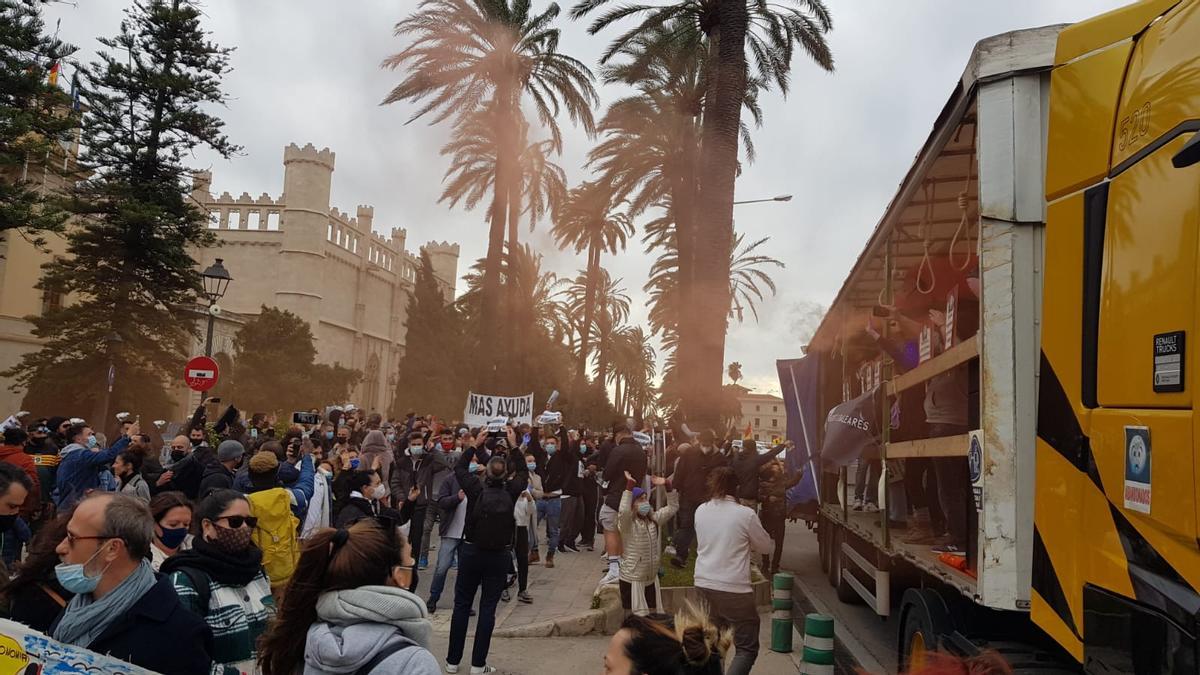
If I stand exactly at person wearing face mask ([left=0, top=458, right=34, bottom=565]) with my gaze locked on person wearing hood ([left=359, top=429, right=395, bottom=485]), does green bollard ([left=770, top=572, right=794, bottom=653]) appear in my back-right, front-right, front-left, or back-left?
front-right

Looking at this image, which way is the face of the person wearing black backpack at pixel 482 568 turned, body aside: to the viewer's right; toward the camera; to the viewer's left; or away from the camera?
away from the camera

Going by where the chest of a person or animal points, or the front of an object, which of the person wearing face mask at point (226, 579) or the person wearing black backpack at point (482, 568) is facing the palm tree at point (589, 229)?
the person wearing black backpack at point (482, 568)

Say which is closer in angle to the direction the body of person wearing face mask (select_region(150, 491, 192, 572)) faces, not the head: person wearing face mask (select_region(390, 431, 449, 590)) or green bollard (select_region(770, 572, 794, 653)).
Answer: the green bollard

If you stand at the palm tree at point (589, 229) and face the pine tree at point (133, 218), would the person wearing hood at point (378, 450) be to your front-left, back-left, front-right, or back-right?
front-left

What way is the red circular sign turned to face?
toward the camera

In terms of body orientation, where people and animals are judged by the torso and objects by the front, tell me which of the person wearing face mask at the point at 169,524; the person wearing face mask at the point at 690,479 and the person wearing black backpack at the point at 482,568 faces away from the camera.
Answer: the person wearing black backpack at the point at 482,568

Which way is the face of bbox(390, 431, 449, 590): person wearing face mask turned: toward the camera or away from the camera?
toward the camera

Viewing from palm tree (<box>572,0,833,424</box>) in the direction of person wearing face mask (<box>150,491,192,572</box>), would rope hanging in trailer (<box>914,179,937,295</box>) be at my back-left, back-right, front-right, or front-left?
front-left

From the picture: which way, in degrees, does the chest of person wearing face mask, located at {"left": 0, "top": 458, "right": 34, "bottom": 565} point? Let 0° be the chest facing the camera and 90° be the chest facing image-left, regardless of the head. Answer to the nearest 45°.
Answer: approximately 315°

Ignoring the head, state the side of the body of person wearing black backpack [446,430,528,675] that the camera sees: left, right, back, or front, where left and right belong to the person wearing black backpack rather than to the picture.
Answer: back

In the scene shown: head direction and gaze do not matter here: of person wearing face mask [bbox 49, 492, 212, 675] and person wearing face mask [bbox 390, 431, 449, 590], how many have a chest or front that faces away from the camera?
0
